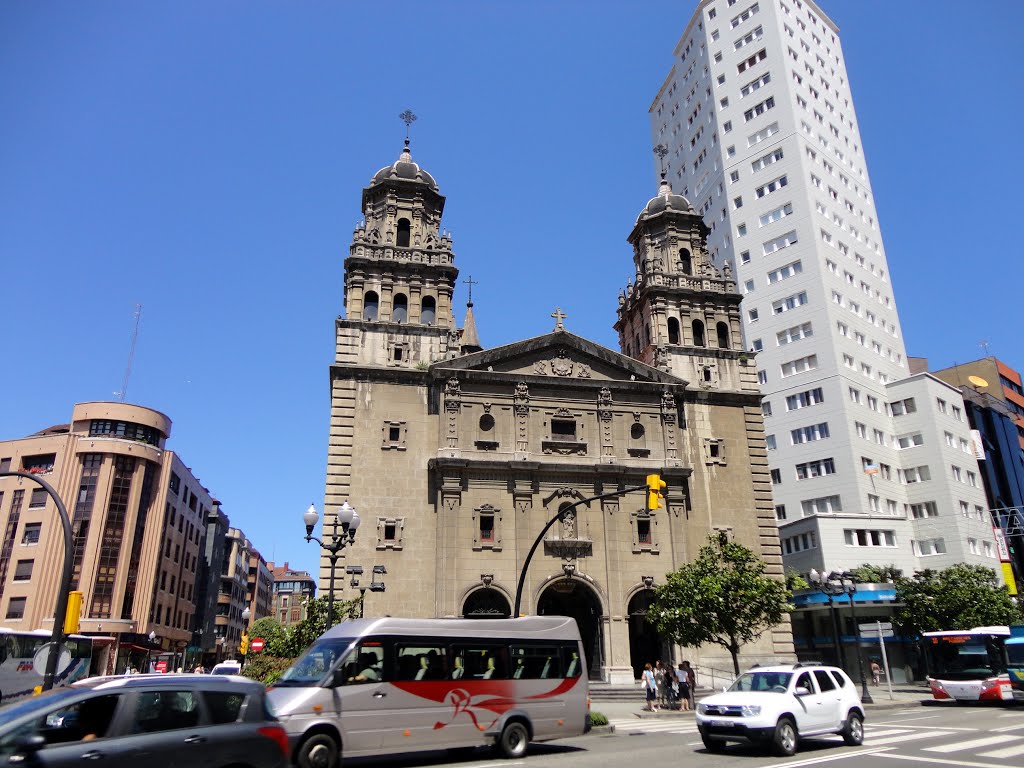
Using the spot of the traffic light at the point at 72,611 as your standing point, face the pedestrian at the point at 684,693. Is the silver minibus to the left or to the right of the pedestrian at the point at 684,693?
right

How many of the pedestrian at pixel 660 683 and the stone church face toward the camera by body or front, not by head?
2

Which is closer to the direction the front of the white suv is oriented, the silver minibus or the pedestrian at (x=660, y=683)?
the silver minibus

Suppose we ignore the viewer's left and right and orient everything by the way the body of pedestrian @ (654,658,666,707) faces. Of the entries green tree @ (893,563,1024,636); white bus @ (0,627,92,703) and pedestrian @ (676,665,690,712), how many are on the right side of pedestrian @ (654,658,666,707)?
1

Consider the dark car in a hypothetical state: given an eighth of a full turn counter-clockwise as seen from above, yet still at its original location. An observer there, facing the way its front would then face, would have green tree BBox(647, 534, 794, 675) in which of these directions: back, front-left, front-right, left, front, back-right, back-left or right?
back

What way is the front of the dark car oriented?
to the viewer's left

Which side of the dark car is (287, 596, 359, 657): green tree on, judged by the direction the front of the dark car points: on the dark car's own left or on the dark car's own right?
on the dark car's own right

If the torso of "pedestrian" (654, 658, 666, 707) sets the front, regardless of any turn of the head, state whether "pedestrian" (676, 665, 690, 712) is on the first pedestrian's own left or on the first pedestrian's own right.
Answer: on the first pedestrian's own left

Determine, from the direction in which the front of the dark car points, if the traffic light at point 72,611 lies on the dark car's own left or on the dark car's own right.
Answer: on the dark car's own right

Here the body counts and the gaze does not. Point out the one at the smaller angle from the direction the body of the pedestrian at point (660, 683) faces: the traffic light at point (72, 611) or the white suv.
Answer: the white suv

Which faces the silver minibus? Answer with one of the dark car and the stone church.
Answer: the stone church

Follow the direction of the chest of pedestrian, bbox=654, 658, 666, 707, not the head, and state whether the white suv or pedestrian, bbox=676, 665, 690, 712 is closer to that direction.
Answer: the white suv

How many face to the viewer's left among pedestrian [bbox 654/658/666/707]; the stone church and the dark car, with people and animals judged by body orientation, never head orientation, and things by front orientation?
1
